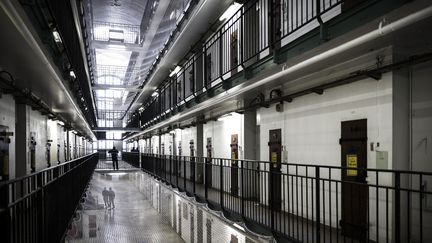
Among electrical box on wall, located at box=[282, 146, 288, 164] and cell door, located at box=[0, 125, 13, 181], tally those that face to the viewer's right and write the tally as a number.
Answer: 1

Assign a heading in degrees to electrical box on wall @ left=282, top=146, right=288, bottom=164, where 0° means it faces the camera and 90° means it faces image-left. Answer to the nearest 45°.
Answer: approximately 45°

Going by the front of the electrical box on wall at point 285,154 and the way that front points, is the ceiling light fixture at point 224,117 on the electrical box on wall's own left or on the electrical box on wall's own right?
on the electrical box on wall's own right

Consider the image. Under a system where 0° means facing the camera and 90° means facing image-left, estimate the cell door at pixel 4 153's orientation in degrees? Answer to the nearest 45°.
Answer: approximately 270°
